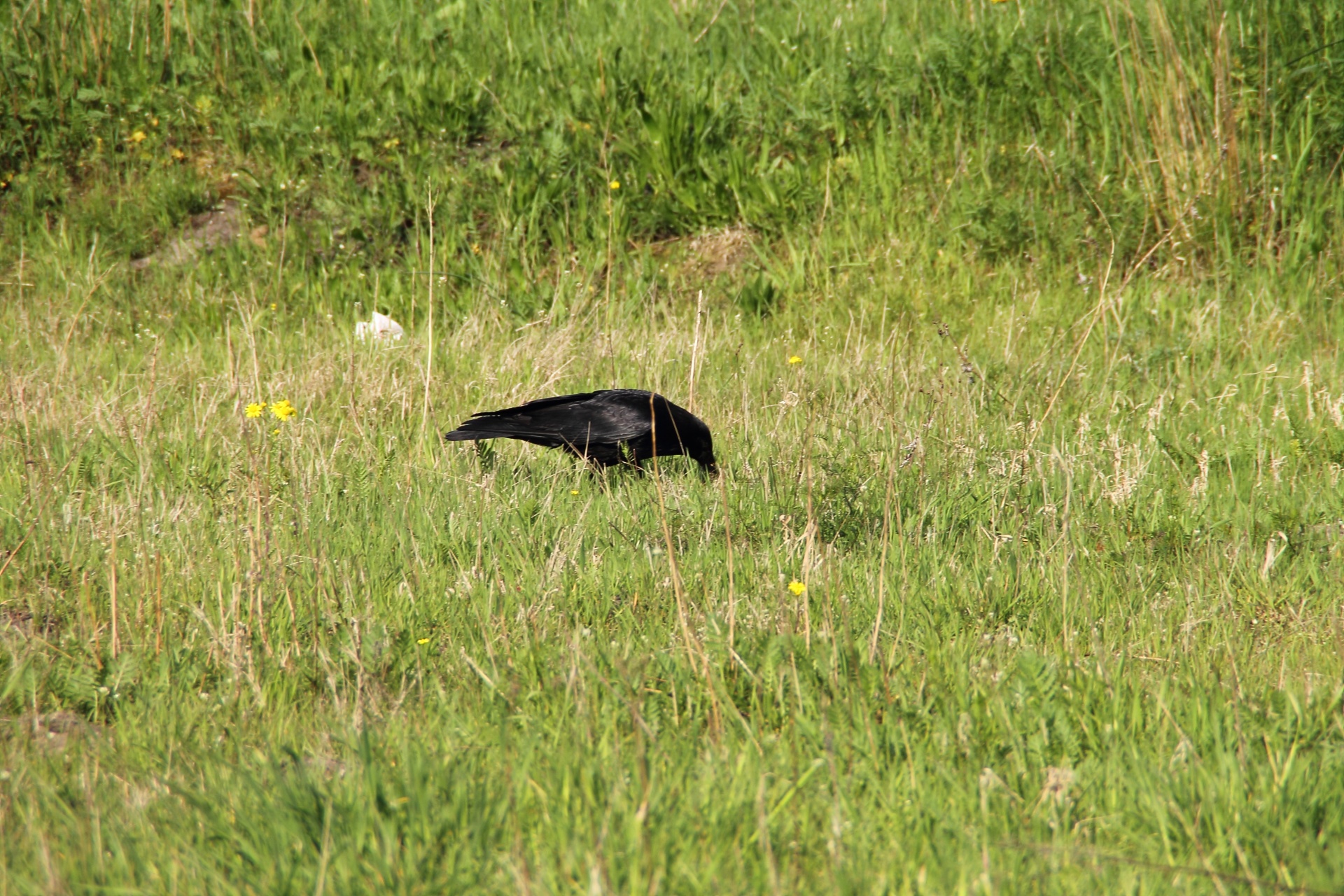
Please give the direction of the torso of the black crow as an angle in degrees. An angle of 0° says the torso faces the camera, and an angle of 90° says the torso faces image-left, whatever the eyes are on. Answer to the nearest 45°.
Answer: approximately 270°
